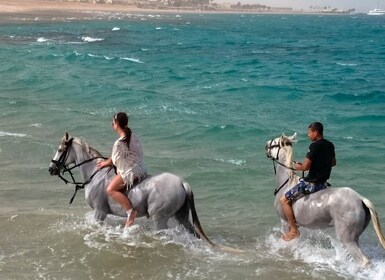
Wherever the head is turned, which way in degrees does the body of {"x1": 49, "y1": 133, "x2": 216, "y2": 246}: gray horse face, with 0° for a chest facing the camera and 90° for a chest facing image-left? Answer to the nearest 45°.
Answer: approximately 90°

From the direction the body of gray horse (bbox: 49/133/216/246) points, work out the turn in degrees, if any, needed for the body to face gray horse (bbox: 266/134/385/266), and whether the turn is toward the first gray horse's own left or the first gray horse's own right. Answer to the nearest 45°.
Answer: approximately 180°
